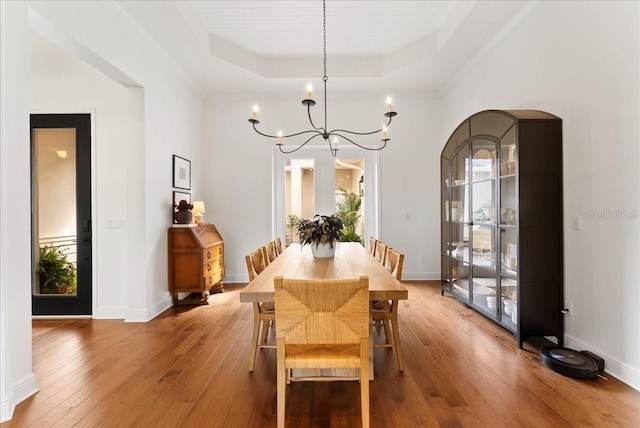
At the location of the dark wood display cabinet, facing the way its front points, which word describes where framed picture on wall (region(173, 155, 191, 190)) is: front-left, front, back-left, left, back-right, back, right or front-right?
front-right

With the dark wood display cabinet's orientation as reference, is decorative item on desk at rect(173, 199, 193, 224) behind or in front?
in front

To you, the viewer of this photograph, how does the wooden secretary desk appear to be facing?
facing the viewer and to the right of the viewer

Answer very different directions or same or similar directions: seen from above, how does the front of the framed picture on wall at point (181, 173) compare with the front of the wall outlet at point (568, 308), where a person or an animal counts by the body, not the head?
very different directions

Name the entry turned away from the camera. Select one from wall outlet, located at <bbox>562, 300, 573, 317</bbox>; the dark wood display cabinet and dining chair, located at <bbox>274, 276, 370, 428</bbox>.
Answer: the dining chair

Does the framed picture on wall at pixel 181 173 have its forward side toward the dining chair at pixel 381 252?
yes

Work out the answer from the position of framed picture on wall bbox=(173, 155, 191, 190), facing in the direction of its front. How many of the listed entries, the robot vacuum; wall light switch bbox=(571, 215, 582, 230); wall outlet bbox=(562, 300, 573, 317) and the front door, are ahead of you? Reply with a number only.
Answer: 3

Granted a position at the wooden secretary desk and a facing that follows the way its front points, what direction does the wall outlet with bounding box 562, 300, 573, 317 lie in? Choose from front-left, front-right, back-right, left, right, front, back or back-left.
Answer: front

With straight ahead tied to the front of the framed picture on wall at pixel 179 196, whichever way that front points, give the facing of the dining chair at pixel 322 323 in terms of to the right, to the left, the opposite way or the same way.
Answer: to the left

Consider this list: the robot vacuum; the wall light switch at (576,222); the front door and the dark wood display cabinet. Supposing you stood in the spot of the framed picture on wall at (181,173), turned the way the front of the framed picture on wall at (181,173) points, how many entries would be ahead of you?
3

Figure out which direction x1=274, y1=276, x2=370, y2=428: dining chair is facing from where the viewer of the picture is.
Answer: facing away from the viewer

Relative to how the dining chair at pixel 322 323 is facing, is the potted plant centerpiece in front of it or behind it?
in front

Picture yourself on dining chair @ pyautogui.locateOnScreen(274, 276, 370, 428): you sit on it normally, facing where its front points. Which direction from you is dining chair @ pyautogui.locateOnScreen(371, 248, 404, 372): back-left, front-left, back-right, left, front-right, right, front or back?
front-right

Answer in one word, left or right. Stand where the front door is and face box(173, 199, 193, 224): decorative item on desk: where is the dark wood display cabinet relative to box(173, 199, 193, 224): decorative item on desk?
right

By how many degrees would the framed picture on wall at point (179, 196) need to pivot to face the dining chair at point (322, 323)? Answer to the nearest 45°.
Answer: approximately 45° to its right

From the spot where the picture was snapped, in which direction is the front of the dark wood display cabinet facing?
facing the viewer and to the left of the viewer
